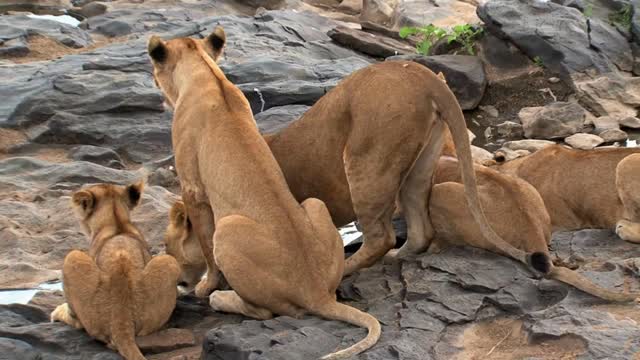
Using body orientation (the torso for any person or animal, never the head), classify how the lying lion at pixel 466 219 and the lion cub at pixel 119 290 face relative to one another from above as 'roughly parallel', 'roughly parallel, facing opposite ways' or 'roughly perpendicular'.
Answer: roughly perpendicular

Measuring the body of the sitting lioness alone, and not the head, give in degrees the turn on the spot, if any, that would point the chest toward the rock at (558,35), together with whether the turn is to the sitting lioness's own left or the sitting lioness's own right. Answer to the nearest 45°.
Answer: approximately 90° to the sitting lioness's own right

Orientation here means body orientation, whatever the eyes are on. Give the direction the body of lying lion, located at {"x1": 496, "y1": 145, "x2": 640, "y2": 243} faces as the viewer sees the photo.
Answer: to the viewer's left

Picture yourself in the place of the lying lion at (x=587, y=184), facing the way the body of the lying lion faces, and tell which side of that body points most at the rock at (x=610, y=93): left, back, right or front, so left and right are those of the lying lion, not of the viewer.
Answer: right

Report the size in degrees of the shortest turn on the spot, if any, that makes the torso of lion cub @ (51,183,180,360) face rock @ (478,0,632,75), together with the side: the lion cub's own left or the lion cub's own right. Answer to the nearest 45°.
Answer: approximately 45° to the lion cub's own right

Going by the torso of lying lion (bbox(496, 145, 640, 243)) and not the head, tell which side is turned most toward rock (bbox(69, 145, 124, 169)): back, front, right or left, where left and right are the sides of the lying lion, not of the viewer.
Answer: front

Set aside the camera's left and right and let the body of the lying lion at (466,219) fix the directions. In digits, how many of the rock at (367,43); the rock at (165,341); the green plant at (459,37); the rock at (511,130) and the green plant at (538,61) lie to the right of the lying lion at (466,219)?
4

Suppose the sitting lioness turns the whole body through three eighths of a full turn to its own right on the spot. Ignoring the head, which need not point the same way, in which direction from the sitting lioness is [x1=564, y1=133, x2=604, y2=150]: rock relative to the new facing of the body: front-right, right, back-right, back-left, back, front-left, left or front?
front-left

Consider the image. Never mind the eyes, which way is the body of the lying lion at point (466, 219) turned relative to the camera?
to the viewer's left

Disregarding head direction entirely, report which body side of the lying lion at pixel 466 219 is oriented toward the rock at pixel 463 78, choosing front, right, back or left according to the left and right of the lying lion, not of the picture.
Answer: right

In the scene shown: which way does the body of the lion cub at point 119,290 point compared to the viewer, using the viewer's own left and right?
facing away from the viewer

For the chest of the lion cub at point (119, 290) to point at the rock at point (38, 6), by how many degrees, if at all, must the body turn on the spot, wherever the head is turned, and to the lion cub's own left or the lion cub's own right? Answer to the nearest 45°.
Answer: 0° — it already faces it
